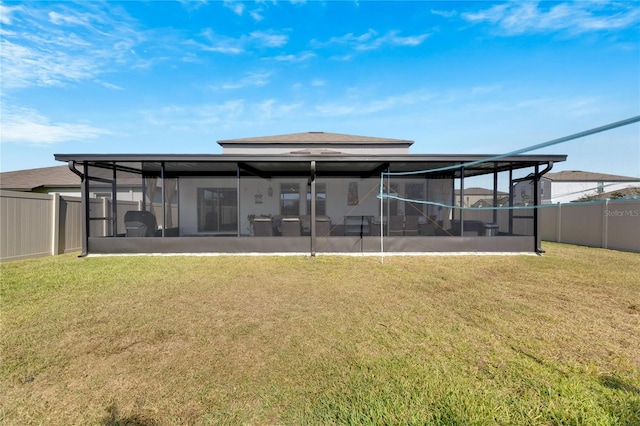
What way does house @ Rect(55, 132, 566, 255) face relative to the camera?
away from the camera

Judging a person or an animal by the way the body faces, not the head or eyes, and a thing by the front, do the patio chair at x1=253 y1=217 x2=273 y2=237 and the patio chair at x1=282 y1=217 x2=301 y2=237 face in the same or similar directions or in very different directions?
same or similar directions
